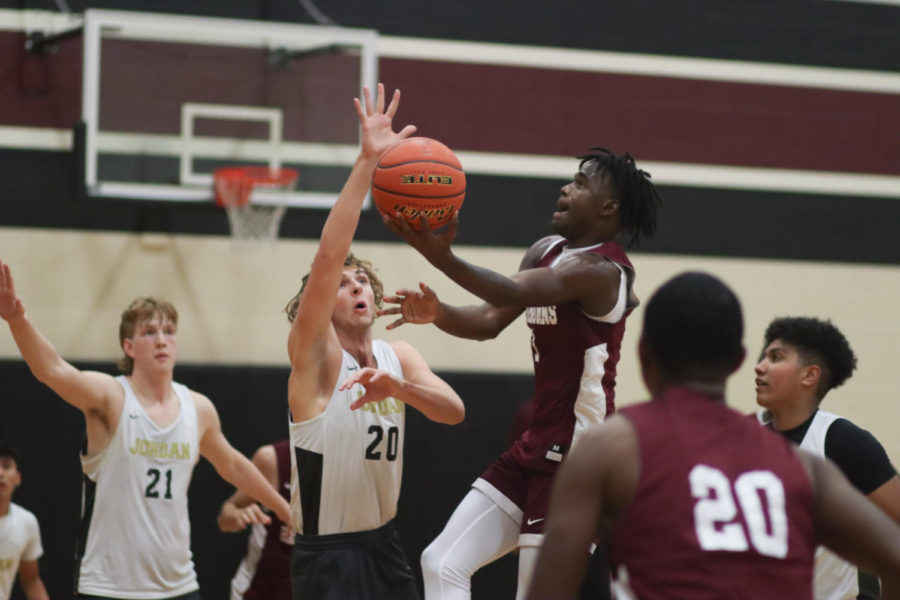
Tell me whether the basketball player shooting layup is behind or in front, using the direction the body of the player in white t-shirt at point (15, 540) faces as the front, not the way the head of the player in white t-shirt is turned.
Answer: in front

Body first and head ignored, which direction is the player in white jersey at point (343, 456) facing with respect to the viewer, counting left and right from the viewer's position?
facing the viewer and to the right of the viewer

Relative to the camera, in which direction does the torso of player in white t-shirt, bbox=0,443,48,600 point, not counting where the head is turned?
toward the camera

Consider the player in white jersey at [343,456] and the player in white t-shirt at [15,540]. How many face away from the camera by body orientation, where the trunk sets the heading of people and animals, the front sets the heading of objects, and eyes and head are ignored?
0

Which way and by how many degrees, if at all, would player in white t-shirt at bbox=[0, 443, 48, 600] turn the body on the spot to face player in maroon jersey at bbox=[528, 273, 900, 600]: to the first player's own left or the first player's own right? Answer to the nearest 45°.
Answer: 0° — they already face them

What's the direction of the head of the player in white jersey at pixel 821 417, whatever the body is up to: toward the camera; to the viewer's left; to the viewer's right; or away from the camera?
to the viewer's left

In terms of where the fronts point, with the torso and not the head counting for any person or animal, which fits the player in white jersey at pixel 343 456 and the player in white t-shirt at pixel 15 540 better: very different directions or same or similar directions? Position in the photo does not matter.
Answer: same or similar directions

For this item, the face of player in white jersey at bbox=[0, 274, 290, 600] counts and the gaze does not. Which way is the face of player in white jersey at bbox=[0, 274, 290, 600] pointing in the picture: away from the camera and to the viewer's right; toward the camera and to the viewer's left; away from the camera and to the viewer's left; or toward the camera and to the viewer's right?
toward the camera and to the viewer's right

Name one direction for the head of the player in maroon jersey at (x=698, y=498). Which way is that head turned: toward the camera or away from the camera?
away from the camera

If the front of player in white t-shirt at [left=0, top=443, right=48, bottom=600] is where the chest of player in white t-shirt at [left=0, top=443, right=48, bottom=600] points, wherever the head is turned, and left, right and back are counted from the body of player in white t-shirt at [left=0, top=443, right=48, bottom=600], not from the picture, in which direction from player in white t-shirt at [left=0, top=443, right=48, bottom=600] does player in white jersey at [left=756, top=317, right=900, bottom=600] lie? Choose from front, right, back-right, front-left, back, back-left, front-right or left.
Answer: front-left

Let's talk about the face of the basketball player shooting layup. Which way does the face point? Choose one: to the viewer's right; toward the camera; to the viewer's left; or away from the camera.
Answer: to the viewer's left

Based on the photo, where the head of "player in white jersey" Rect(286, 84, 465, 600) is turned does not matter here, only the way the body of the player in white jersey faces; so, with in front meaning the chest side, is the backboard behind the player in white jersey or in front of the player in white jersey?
behind

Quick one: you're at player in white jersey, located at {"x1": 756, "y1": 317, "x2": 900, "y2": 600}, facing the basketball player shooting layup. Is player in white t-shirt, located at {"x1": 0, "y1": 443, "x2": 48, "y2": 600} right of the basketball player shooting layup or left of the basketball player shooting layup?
right
